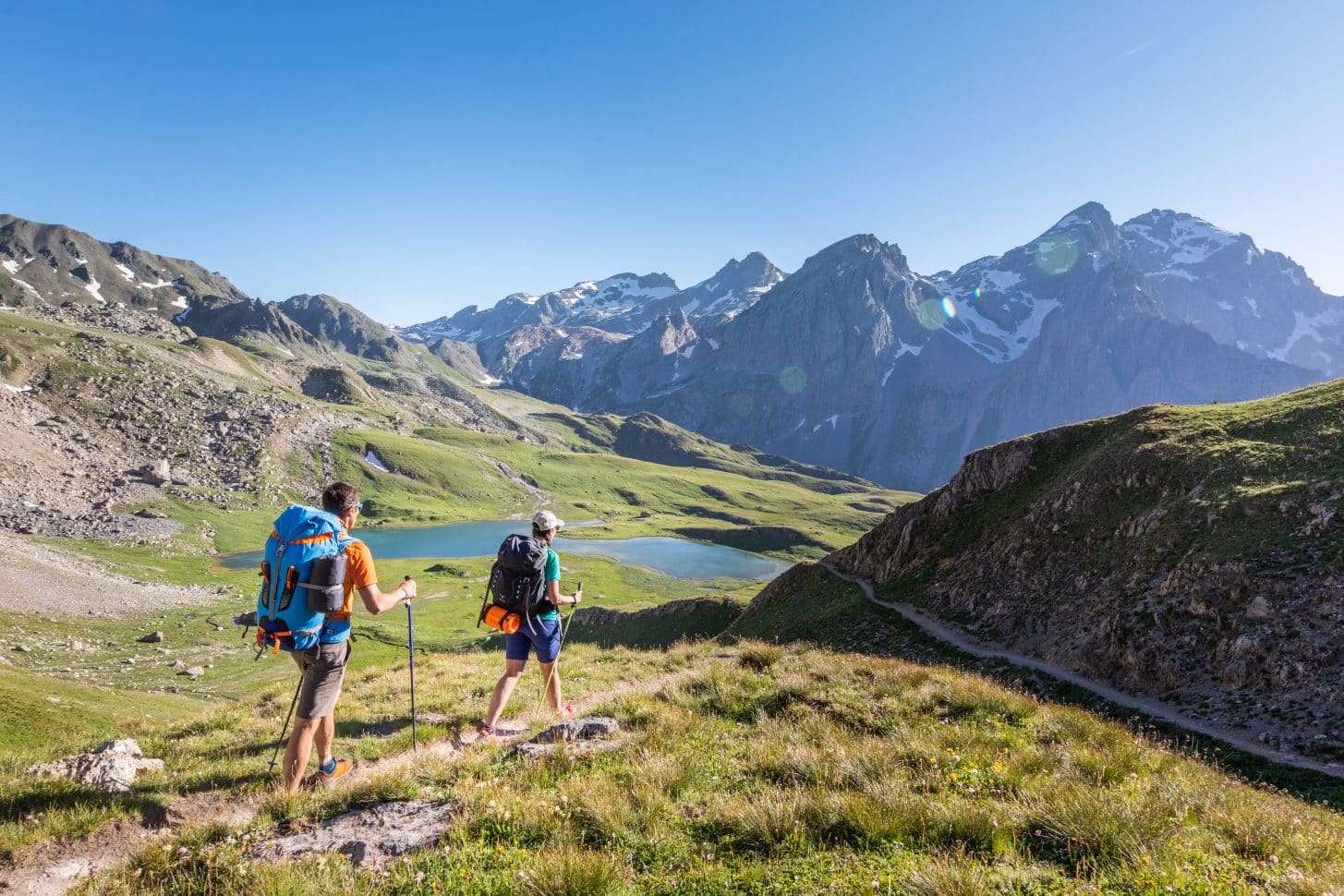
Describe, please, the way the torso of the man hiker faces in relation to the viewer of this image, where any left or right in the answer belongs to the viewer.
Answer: facing away from the viewer and to the right of the viewer

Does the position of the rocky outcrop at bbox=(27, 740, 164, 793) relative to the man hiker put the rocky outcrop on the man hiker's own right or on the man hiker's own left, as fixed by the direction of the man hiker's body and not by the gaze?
on the man hiker's own left

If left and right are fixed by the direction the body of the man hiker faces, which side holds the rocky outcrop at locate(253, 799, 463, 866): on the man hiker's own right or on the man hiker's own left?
on the man hiker's own right

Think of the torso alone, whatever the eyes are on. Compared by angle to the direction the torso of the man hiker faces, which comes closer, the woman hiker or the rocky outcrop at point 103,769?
the woman hiker

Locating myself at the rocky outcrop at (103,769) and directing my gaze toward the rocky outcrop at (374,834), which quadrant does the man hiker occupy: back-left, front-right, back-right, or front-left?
front-left

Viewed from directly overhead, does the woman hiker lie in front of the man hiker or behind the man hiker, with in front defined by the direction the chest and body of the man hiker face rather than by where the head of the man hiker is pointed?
in front

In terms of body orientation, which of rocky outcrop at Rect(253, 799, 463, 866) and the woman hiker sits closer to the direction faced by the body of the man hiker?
the woman hiker

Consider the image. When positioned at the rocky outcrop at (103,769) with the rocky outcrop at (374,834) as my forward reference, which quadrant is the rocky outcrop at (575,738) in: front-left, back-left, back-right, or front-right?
front-left

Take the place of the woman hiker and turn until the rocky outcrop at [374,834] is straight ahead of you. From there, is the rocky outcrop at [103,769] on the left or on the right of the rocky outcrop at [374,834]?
right
